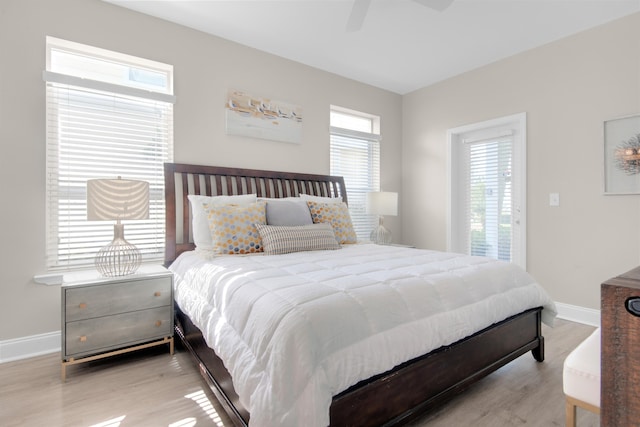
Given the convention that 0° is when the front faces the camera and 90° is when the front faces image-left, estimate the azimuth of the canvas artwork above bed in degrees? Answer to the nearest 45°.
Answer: approximately 315°

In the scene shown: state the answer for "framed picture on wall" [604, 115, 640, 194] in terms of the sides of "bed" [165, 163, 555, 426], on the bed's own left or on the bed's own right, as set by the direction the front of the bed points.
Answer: on the bed's own left

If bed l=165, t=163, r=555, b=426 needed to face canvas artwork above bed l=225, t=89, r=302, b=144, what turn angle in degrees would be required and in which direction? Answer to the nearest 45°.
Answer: approximately 180°

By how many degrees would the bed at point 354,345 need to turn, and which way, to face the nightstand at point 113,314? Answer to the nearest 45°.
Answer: approximately 135° to its right

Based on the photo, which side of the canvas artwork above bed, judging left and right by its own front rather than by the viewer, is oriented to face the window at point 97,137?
right

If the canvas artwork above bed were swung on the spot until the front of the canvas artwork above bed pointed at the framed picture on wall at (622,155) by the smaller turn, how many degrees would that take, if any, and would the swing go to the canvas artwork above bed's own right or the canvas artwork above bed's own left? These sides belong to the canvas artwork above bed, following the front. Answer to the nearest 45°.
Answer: approximately 45° to the canvas artwork above bed's own left

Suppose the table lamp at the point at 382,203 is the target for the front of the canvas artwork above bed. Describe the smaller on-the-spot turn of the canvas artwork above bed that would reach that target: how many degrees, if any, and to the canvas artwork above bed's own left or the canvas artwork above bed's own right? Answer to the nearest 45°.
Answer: approximately 45° to the canvas artwork above bed's own left

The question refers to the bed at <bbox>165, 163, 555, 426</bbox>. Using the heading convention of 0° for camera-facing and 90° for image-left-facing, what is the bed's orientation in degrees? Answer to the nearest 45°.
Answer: approximately 315°

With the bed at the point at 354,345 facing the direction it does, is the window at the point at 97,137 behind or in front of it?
behind

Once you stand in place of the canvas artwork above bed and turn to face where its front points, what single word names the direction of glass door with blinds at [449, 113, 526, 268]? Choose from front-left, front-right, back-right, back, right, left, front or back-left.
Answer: front-left

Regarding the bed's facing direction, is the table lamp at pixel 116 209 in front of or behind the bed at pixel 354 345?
behind
